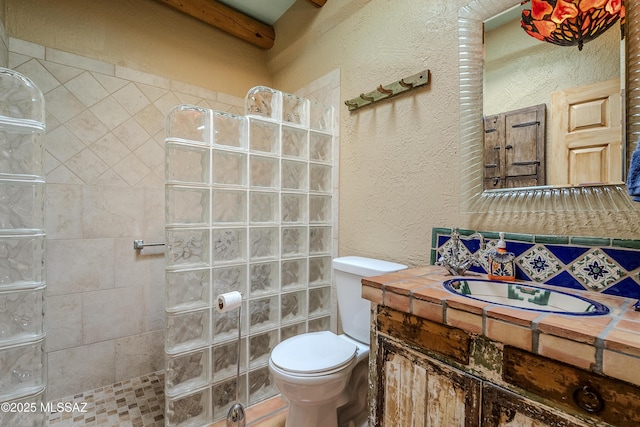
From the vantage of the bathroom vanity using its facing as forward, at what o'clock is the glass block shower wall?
The glass block shower wall is roughly at 2 o'clock from the bathroom vanity.

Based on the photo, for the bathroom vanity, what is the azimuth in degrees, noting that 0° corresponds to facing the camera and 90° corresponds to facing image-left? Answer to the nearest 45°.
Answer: approximately 45°

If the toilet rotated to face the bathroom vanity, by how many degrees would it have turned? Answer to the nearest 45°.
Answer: approximately 90° to its left

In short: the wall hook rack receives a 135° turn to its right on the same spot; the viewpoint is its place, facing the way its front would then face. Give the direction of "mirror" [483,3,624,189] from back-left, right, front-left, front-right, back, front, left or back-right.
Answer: back-right

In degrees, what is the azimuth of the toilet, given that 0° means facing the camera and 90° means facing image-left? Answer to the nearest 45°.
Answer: approximately 45°
